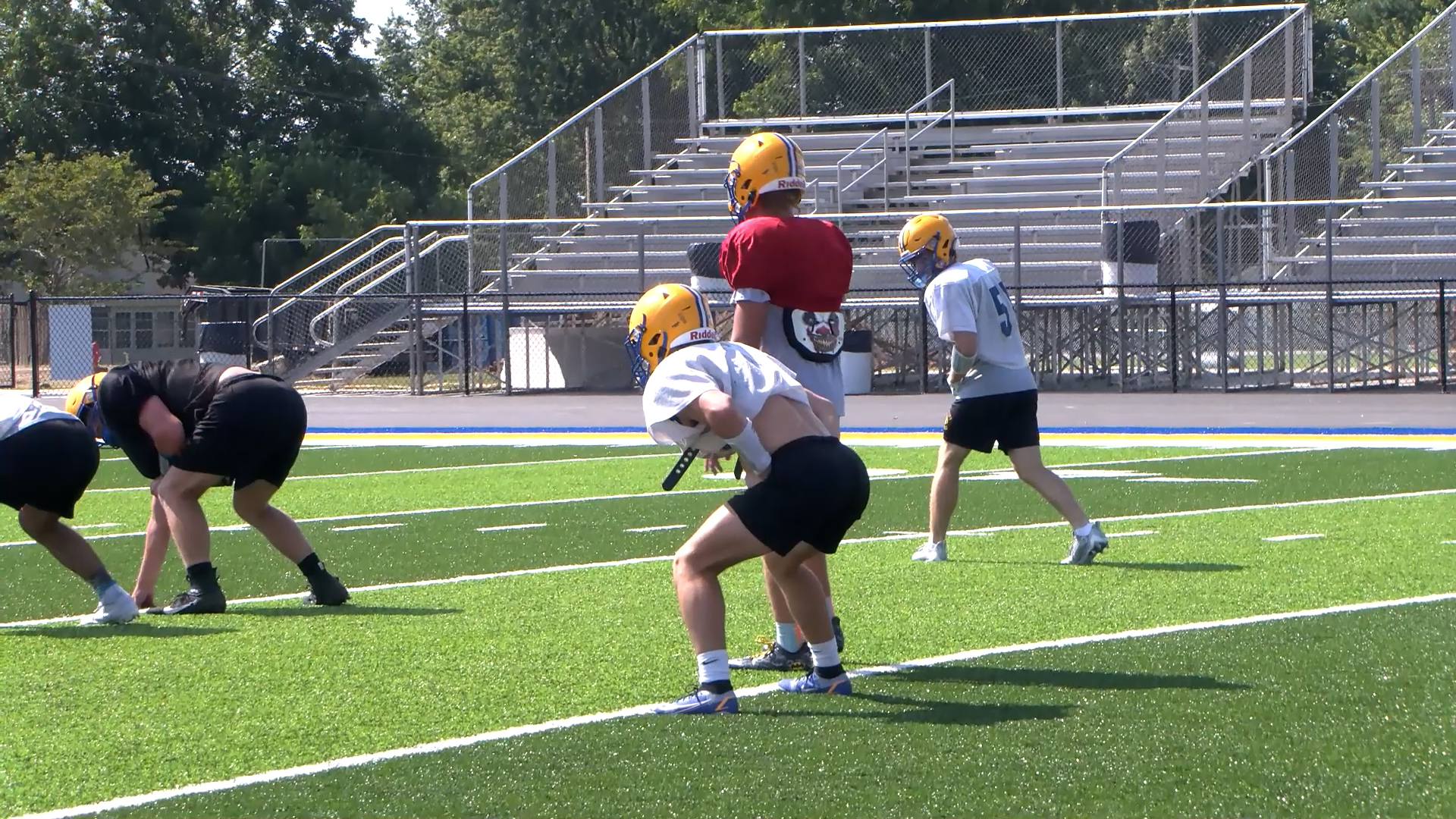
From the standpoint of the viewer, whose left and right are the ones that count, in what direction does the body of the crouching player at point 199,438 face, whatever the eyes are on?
facing to the left of the viewer

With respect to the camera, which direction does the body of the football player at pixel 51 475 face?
to the viewer's left

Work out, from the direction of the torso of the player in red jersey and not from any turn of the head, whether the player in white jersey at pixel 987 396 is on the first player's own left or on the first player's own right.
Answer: on the first player's own right

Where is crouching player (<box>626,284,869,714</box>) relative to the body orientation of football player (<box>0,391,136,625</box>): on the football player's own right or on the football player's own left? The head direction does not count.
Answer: on the football player's own left

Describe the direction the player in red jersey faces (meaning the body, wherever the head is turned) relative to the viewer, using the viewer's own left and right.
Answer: facing away from the viewer and to the left of the viewer

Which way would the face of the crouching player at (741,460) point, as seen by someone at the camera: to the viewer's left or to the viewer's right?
to the viewer's left

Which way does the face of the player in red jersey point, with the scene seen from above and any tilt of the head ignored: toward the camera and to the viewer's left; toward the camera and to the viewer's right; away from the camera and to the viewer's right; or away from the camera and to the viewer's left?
away from the camera and to the viewer's left

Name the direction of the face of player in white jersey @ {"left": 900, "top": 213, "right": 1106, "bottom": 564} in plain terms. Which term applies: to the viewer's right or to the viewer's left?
to the viewer's left

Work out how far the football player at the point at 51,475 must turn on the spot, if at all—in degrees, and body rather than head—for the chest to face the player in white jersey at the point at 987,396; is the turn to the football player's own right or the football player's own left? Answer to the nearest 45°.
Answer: approximately 180°
